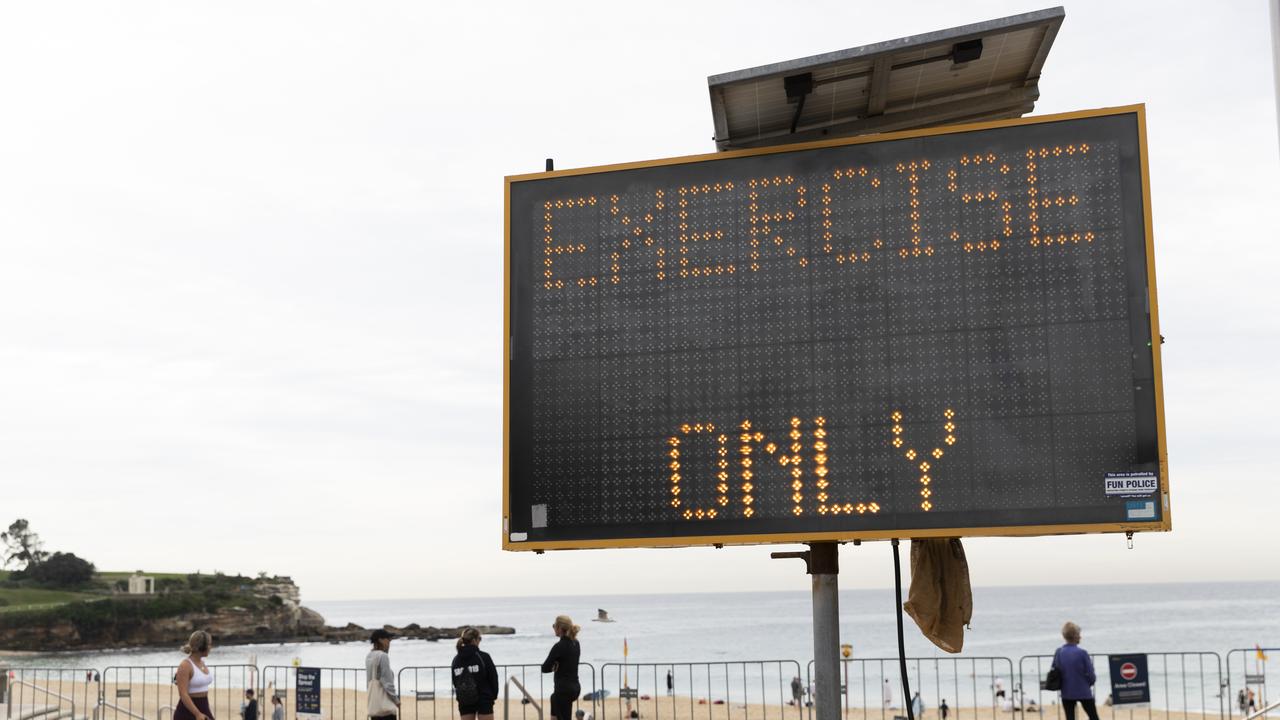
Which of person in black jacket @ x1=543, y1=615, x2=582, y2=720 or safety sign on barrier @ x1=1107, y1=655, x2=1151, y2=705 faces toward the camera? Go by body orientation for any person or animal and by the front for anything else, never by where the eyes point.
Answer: the safety sign on barrier

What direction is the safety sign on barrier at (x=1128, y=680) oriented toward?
toward the camera

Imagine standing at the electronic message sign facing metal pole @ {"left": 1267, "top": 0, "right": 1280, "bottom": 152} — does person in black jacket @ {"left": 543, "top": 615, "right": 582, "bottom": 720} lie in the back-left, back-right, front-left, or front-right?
back-left

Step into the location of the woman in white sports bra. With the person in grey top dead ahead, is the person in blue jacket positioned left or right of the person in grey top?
right

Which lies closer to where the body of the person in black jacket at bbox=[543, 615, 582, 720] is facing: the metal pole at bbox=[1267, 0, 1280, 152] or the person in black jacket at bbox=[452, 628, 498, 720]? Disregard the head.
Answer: the person in black jacket

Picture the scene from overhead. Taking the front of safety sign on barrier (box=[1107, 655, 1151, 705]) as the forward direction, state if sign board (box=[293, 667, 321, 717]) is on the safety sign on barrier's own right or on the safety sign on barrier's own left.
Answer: on the safety sign on barrier's own right

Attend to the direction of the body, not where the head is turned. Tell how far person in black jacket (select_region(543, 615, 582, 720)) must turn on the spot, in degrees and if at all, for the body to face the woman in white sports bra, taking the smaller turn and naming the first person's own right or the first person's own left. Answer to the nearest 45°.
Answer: approximately 45° to the first person's own left

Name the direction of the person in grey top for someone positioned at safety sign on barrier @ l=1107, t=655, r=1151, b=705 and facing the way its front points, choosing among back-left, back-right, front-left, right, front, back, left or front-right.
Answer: front-right

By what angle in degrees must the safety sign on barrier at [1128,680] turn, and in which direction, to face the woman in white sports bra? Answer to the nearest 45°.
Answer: approximately 45° to its right

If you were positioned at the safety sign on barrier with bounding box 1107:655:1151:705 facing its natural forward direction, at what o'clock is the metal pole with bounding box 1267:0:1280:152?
The metal pole is roughly at 12 o'clock from the safety sign on barrier.

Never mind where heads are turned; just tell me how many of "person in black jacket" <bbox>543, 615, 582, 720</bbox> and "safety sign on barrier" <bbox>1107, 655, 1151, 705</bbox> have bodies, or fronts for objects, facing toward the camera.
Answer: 1
